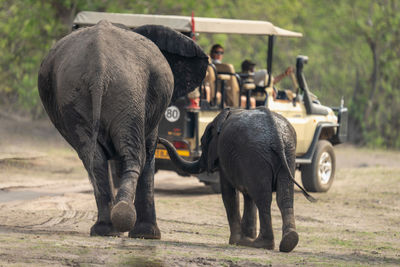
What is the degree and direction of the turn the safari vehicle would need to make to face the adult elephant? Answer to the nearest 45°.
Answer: approximately 135° to its right

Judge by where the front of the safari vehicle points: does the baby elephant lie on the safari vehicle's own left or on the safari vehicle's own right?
on the safari vehicle's own right

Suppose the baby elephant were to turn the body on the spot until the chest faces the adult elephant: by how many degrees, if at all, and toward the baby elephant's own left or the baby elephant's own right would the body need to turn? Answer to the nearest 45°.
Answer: approximately 45° to the baby elephant's own left

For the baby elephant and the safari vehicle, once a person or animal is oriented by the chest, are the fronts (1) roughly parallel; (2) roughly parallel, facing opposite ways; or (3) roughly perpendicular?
roughly perpendicular

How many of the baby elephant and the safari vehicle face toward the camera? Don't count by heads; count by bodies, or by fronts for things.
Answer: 0

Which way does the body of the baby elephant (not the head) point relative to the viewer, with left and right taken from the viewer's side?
facing away from the viewer and to the left of the viewer

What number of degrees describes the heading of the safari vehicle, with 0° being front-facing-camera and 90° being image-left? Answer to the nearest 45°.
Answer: approximately 225°

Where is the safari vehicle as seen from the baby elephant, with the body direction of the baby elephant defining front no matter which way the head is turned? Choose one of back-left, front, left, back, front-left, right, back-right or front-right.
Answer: front-right
